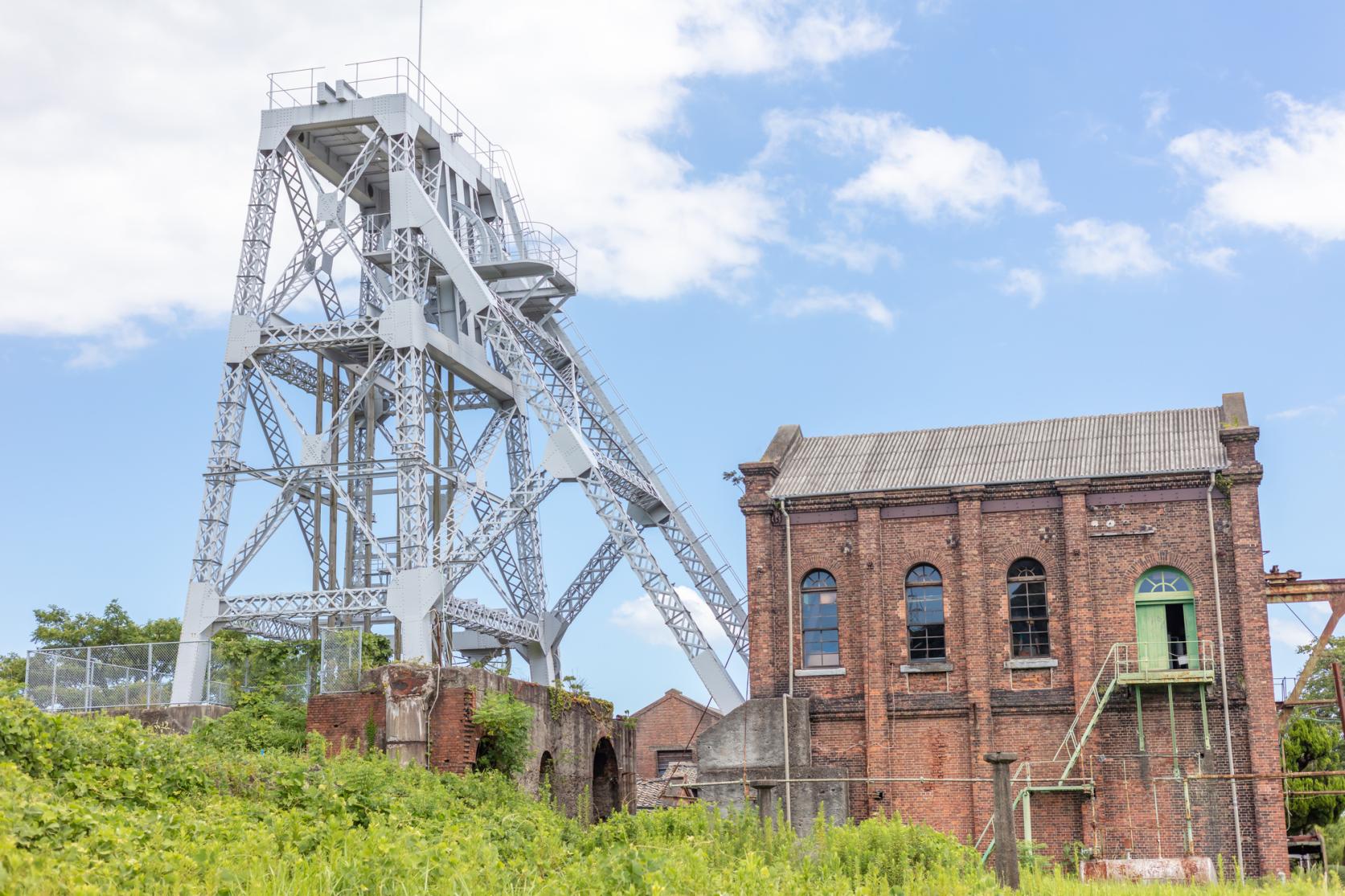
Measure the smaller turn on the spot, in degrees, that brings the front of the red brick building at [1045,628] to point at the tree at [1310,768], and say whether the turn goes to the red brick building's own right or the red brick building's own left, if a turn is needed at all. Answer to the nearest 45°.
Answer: approximately 135° to the red brick building's own left

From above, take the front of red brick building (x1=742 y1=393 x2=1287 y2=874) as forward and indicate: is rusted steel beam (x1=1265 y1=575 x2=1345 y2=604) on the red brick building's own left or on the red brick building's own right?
on the red brick building's own left

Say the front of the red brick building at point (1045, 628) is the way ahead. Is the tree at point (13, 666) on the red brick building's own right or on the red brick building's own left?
on the red brick building's own right

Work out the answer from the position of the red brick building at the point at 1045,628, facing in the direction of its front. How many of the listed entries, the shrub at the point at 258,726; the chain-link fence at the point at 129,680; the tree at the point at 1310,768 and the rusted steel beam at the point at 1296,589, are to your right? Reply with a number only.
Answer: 2

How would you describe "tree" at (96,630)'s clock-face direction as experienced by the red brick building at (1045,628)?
The tree is roughly at 4 o'clock from the red brick building.

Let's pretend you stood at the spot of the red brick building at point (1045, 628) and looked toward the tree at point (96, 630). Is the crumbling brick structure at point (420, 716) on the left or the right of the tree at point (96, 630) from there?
left

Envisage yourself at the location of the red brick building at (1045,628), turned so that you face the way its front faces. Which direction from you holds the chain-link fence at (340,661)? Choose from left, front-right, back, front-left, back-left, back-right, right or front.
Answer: right

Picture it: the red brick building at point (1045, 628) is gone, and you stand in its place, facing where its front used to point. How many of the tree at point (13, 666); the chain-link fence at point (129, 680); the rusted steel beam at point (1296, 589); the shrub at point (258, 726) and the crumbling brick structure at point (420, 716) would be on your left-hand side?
1

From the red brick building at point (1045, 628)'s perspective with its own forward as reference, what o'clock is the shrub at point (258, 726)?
The shrub is roughly at 3 o'clock from the red brick building.

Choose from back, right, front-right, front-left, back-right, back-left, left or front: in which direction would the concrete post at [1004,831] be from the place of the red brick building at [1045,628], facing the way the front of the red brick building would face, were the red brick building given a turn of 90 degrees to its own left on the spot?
right

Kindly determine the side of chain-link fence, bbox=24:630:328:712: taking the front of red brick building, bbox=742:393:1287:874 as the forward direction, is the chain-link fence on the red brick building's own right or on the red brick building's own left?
on the red brick building's own right

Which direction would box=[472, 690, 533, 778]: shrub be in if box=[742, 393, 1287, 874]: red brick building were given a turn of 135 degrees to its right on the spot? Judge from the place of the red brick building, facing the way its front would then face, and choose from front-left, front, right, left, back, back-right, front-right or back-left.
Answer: front-left

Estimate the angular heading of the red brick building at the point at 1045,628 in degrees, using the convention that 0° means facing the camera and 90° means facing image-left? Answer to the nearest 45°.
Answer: approximately 0°

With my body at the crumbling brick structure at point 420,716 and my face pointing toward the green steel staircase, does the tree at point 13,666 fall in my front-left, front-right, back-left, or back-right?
back-left
